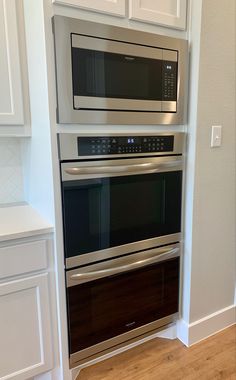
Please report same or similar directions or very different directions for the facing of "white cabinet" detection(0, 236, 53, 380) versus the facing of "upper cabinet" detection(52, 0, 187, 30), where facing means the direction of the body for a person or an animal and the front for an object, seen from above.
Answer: same or similar directions

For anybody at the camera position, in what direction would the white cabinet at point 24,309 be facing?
facing the viewer and to the right of the viewer

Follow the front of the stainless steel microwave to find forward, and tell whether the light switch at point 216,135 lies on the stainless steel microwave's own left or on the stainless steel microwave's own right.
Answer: on the stainless steel microwave's own left
